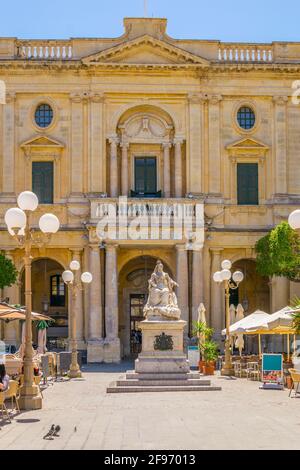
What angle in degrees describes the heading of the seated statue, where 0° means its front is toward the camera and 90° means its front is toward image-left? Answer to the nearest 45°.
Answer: approximately 0°

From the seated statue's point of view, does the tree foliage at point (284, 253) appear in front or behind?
behind

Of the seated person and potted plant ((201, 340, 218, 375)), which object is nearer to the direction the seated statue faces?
the seated person

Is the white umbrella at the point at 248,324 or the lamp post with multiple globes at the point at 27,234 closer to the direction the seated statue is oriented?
the lamp post with multiple globes

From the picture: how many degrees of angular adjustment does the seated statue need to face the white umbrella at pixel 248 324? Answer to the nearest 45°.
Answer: approximately 135° to its left
